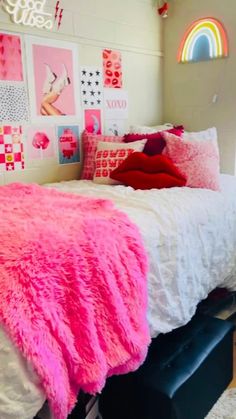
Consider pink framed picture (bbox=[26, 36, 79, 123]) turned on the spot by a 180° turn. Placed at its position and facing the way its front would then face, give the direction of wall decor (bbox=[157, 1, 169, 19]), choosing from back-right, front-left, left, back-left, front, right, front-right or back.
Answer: right

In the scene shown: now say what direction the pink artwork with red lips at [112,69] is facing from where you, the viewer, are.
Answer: facing the viewer and to the right of the viewer

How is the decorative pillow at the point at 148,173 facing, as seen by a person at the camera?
facing the viewer

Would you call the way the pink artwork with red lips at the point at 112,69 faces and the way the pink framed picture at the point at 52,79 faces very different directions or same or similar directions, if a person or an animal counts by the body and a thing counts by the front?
same or similar directions

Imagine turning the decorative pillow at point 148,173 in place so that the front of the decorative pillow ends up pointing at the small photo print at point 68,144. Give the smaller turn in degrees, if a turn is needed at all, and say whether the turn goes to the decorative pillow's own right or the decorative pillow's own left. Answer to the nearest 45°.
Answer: approximately 135° to the decorative pillow's own right

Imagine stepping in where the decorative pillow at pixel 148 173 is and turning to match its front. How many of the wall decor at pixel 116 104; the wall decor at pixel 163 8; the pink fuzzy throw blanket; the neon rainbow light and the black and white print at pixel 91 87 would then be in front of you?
1

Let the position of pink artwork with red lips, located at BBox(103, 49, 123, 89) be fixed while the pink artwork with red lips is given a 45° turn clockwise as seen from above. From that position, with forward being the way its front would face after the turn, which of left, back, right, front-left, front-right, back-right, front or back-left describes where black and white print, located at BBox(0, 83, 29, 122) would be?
front-right

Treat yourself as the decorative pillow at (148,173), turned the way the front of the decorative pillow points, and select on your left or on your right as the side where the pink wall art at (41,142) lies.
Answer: on your right

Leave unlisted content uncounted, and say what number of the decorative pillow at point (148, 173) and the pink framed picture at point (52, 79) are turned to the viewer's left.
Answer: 0

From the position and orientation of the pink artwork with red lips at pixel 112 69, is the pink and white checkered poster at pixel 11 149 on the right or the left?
on its right

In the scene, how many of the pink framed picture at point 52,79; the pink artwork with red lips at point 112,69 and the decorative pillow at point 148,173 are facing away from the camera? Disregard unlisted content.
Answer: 0

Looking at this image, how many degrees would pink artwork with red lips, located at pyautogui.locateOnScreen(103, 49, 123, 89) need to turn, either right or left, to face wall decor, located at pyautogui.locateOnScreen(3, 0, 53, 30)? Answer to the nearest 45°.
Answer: approximately 90° to its right

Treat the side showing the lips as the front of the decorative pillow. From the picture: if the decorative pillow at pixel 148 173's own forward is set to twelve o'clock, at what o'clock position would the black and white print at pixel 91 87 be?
The black and white print is roughly at 5 o'clock from the decorative pillow.

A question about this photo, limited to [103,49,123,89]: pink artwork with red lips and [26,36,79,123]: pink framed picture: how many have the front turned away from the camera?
0

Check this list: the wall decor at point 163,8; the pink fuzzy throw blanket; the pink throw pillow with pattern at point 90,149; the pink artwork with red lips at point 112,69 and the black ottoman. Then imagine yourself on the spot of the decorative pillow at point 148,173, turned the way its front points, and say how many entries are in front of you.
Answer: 2

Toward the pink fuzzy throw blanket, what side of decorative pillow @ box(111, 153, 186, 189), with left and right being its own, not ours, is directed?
front
